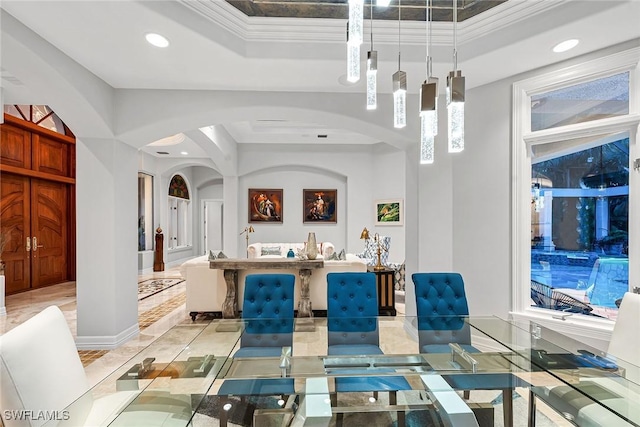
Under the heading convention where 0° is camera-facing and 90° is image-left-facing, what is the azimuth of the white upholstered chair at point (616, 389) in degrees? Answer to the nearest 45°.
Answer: approximately 45°

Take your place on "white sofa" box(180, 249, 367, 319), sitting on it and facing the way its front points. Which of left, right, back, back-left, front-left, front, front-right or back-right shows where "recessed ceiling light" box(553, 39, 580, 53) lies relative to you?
back-right

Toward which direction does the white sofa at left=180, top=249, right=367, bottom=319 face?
away from the camera

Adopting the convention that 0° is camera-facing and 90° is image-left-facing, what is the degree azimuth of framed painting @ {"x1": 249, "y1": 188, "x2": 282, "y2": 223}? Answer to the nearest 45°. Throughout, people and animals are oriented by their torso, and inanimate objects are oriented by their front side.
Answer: approximately 0°

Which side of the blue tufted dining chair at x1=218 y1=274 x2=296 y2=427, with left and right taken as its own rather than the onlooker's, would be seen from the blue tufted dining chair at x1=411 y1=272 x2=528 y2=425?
left

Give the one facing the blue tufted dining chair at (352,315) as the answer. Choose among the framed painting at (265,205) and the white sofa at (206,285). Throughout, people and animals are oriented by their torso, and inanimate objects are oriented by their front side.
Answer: the framed painting

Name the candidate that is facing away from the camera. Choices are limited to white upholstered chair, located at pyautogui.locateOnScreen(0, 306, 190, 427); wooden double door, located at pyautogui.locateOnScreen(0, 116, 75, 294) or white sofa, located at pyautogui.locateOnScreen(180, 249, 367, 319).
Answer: the white sofa

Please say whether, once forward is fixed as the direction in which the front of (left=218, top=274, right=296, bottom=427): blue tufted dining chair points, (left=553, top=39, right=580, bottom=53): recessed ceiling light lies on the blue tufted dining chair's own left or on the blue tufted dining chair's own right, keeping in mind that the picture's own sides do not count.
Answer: on the blue tufted dining chair's own left

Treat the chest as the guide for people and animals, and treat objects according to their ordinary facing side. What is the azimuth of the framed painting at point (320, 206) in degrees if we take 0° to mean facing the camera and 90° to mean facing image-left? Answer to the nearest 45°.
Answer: approximately 0°

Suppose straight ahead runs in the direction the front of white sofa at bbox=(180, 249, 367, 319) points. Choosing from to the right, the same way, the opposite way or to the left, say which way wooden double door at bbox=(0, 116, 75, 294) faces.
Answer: to the right
